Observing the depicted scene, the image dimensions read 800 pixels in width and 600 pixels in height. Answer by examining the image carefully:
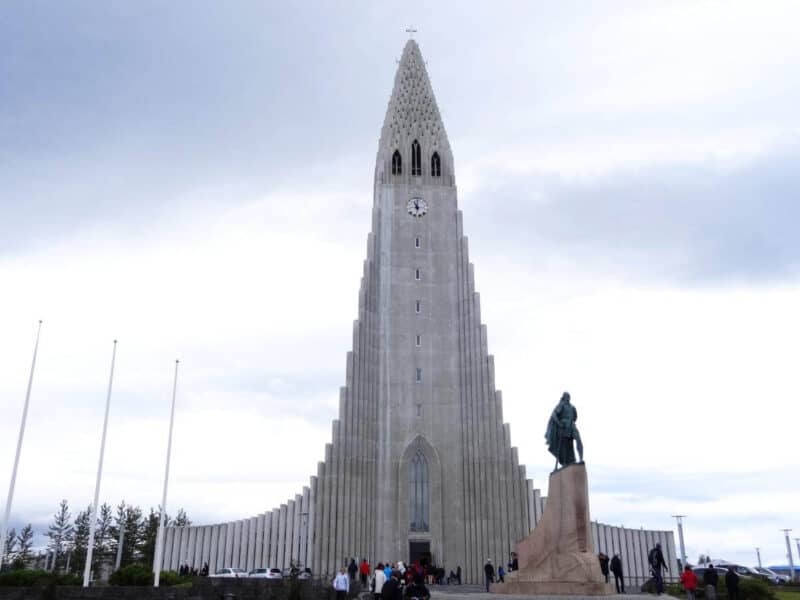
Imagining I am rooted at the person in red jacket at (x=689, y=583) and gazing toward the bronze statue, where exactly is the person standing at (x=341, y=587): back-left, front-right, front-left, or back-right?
front-left

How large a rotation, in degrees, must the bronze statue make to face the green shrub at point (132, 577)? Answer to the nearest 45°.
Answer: approximately 135° to its right

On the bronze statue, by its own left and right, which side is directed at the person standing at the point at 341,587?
right

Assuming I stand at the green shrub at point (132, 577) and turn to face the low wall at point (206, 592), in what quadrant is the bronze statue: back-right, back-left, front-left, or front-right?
front-left

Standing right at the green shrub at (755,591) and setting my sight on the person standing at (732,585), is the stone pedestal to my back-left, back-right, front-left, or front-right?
front-right

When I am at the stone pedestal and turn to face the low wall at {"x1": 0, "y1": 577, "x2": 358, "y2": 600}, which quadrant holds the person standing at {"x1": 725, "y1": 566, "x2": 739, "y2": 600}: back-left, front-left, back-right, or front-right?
back-left
